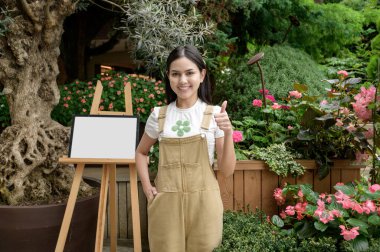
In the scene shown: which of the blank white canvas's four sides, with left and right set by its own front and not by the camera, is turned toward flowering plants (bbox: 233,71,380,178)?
left

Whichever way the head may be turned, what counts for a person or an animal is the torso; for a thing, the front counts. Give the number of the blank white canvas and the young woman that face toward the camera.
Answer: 2

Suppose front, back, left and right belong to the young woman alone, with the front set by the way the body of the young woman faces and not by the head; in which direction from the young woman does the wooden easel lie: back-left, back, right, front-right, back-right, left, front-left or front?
back-right

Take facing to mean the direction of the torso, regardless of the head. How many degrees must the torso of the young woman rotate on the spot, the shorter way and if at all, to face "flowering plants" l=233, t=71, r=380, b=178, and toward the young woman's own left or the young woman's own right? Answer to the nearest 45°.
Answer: approximately 135° to the young woman's own left

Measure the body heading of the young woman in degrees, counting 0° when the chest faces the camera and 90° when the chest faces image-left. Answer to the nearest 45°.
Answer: approximately 0°

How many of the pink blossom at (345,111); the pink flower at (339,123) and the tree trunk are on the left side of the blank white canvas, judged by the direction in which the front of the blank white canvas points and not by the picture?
2

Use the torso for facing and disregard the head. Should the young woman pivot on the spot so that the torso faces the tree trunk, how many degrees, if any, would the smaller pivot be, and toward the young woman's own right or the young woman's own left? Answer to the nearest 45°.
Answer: approximately 135° to the young woman's own right

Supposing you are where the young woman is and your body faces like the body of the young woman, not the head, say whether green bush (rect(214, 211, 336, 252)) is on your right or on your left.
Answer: on your left

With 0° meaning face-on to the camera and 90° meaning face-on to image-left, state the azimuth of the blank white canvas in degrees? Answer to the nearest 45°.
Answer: approximately 0°

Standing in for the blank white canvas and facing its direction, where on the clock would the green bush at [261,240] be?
The green bush is roughly at 10 o'clock from the blank white canvas.
